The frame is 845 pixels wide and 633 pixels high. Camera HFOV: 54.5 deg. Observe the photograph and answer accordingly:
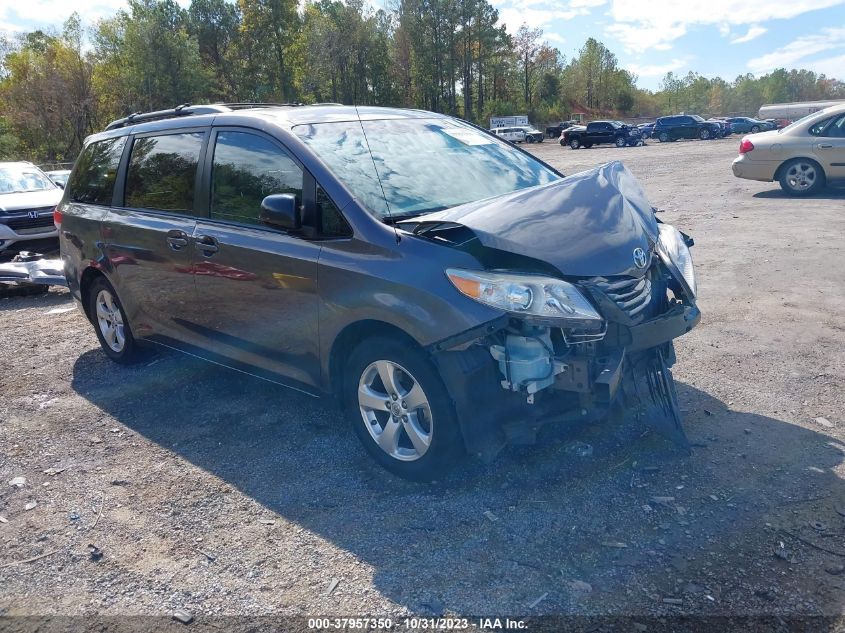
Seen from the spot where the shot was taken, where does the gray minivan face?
facing the viewer and to the right of the viewer

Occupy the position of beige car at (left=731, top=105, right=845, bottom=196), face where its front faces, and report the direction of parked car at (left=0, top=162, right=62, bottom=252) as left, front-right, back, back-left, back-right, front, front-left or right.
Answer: back-right

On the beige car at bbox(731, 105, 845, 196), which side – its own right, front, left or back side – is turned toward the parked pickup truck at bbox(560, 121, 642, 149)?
left

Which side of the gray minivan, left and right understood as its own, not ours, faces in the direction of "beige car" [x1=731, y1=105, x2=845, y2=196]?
left

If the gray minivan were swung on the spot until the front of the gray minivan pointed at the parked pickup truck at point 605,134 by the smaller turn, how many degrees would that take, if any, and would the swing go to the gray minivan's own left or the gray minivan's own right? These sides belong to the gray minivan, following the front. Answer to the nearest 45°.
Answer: approximately 135° to the gray minivan's own left

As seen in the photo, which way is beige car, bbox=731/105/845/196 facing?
to the viewer's right

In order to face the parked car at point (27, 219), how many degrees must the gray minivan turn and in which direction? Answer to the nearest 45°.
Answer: approximately 180°

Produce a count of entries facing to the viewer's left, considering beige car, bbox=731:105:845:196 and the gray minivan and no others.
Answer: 0
